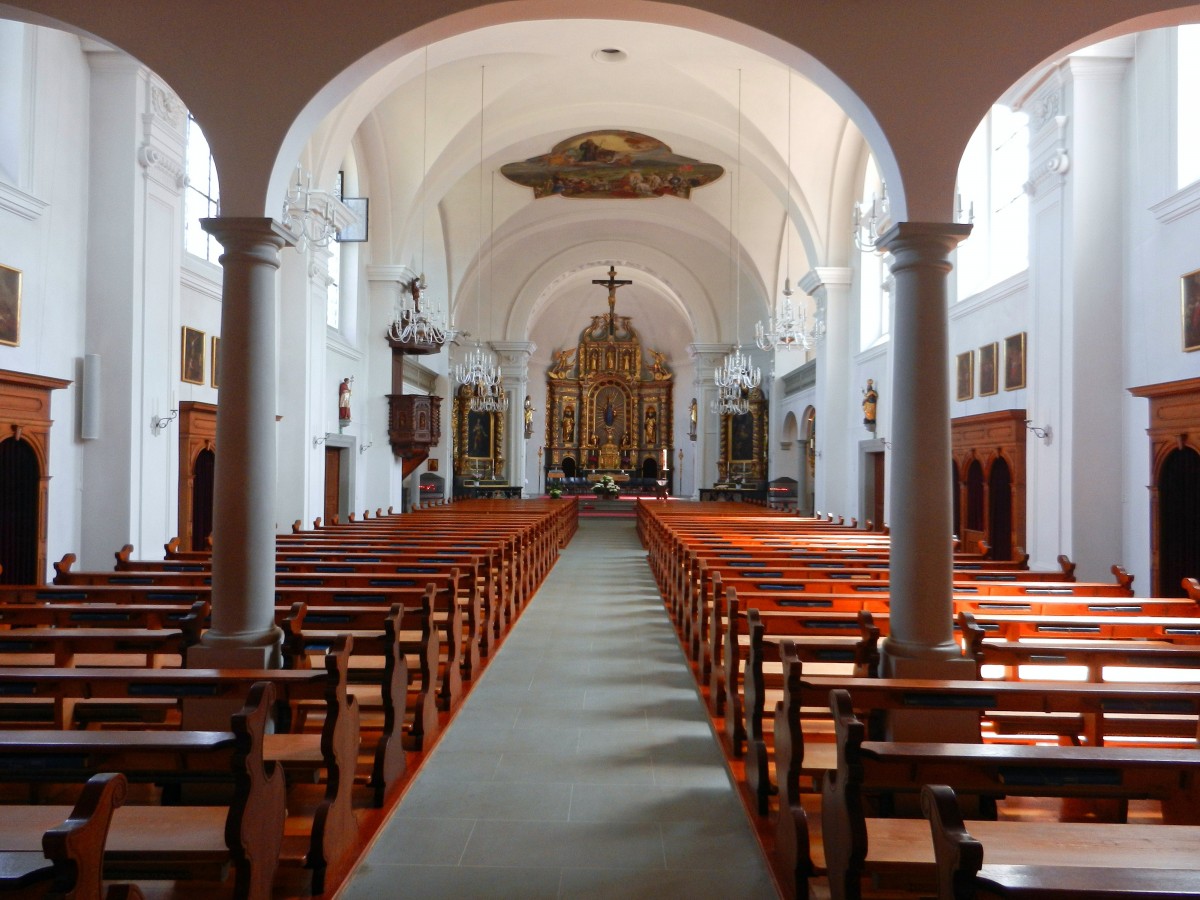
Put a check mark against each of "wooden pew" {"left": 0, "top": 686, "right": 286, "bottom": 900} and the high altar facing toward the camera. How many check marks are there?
1

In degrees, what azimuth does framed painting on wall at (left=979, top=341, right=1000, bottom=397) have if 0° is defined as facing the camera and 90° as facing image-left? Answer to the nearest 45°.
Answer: approximately 45°

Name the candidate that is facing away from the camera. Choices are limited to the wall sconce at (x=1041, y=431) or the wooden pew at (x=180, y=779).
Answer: the wooden pew

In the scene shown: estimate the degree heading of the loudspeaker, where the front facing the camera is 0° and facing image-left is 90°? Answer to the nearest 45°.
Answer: approximately 315°

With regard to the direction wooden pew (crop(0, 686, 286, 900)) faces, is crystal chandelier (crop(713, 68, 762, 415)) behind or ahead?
ahead

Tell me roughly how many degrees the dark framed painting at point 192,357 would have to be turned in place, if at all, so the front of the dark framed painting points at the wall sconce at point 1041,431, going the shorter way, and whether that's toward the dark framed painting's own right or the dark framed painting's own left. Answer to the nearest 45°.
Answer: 0° — it already faces it

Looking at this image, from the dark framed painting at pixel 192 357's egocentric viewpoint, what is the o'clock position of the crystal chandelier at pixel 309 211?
The crystal chandelier is roughly at 12 o'clock from the dark framed painting.

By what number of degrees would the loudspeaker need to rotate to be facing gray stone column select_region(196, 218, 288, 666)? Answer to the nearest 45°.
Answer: approximately 45° to its right

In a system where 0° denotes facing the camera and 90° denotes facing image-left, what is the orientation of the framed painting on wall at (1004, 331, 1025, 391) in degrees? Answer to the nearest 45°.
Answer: approximately 45°

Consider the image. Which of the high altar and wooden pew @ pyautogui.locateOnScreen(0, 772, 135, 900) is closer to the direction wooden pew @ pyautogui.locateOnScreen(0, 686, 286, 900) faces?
the high altar
